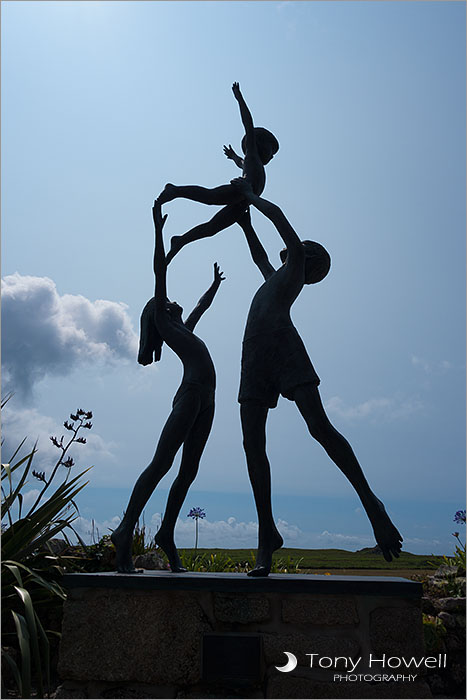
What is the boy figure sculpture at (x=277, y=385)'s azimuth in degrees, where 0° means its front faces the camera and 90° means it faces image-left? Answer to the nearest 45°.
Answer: approximately 90°

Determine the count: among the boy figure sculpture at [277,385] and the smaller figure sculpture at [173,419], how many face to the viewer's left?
1

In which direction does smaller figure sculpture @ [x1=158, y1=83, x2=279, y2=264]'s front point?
to the viewer's left

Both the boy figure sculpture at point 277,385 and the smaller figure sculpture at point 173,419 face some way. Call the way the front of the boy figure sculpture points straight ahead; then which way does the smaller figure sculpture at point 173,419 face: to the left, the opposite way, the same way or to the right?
the opposite way

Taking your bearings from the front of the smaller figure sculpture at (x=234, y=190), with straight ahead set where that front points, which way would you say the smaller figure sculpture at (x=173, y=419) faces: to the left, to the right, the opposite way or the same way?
the opposite way

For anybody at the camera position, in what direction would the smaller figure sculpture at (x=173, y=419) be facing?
facing to the right of the viewer
